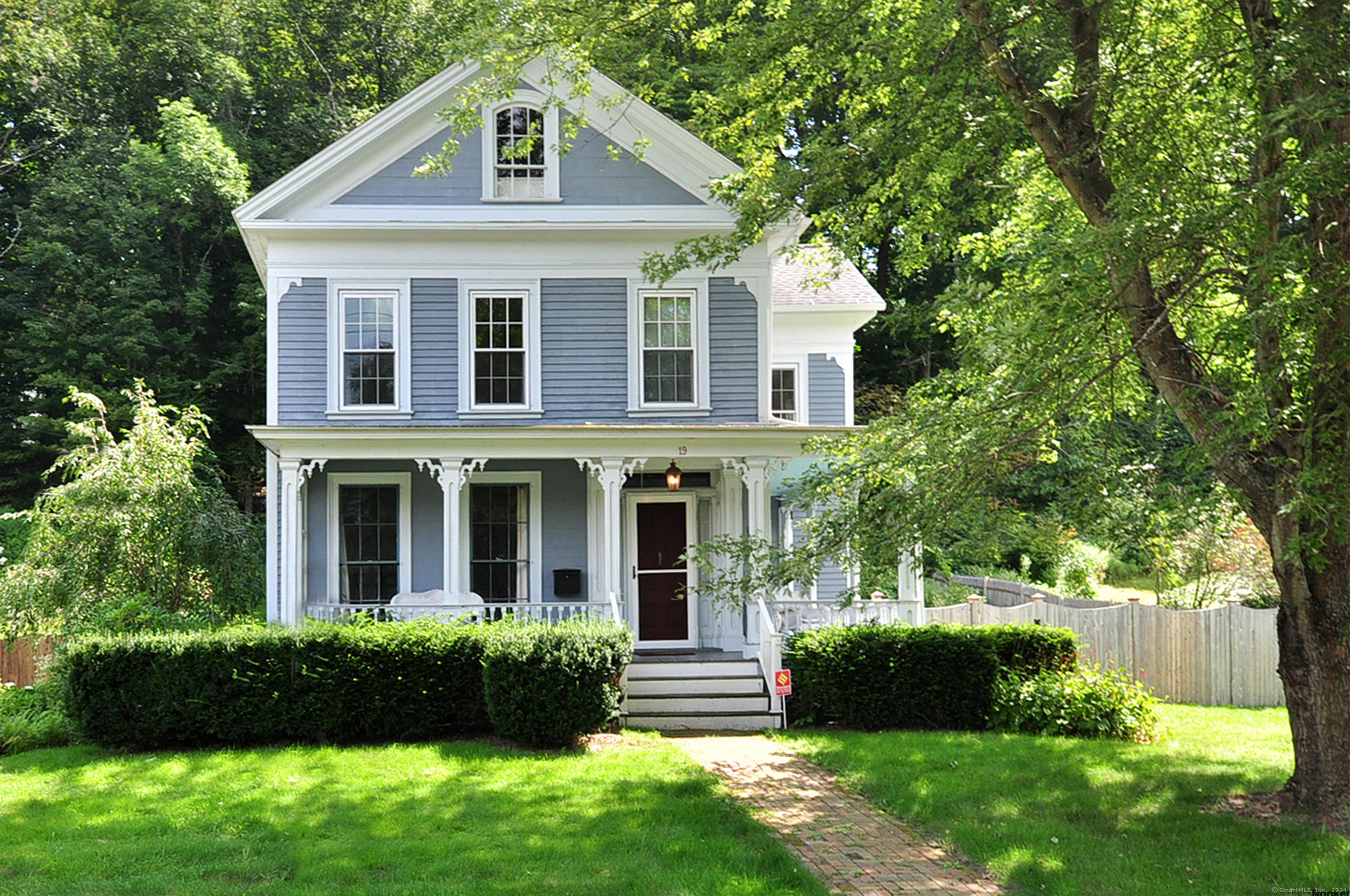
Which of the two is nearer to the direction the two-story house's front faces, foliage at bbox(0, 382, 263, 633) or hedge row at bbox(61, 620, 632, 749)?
the hedge row

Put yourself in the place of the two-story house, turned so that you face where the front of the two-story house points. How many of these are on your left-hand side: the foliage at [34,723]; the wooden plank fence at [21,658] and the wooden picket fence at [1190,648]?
1

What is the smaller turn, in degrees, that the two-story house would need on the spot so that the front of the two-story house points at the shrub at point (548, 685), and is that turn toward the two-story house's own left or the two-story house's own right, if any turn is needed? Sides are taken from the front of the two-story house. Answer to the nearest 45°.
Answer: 0° — it already faces it

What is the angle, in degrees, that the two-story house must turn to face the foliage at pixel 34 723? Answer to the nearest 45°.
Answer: approximately 45° to its right

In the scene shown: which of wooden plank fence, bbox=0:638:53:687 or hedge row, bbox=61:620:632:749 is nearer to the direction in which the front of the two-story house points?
the hedge row

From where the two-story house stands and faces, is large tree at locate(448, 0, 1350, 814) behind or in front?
in front

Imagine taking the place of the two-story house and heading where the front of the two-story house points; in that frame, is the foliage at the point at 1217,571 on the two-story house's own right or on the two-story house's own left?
on the two-story house's own left

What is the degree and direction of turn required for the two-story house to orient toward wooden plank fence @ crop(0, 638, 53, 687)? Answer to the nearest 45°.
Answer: approximately 90° to its right

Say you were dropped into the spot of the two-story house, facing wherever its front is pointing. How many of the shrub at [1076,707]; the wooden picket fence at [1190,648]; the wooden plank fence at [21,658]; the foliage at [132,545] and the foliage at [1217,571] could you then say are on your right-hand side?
2

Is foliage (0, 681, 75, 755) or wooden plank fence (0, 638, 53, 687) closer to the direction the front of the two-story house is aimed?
the foliage

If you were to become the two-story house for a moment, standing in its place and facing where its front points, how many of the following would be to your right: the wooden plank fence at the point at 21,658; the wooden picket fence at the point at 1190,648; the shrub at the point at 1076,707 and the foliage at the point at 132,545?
2

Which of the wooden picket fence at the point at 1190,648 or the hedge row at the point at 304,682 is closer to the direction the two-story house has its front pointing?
the hedge row

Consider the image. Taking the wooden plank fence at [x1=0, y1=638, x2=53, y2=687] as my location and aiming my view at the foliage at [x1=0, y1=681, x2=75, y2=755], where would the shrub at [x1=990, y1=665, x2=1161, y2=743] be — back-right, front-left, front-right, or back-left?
front-left

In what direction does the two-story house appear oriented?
toward the camera
